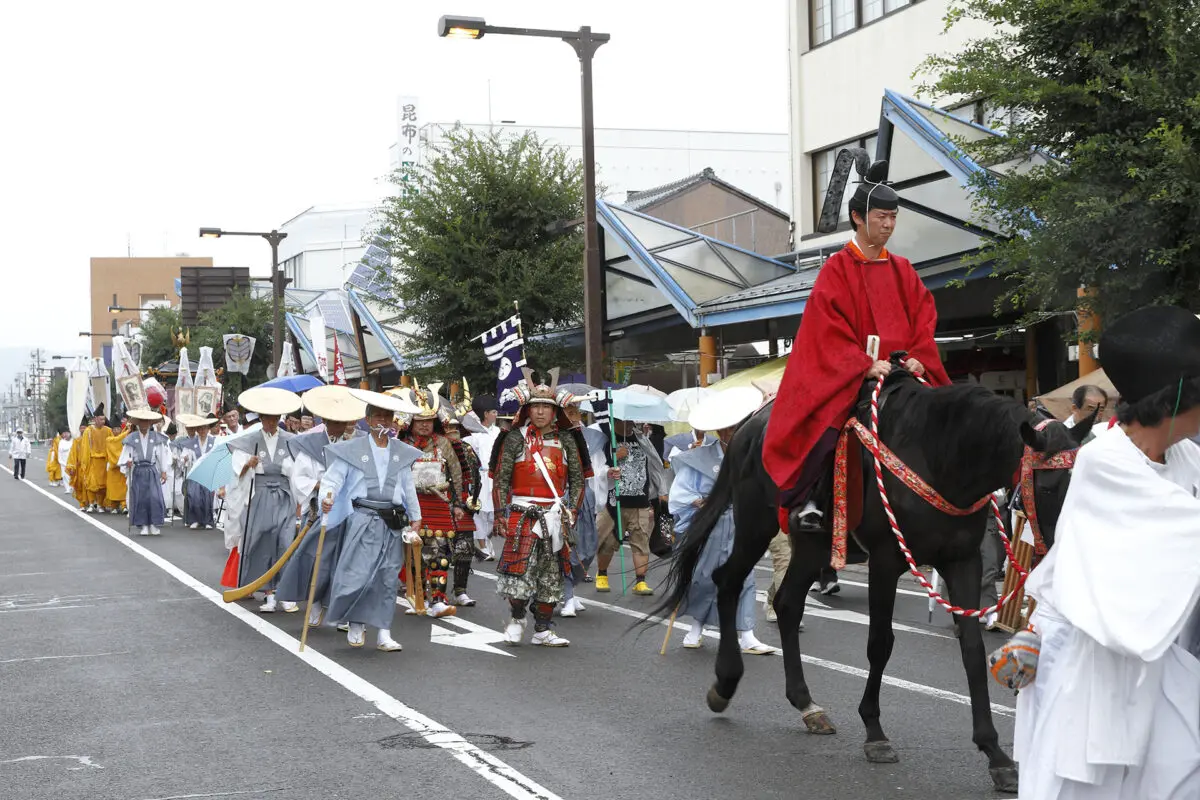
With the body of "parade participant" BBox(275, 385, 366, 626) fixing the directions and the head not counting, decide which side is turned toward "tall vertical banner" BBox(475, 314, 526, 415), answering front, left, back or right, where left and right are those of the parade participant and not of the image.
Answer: left

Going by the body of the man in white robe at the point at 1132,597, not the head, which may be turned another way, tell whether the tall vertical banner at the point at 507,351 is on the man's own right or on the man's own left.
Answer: on the man's own left

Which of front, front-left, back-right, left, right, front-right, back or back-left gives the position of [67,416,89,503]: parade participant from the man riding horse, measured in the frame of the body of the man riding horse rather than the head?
back

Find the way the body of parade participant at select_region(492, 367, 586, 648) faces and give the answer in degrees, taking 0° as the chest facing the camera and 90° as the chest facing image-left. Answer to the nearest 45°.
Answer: approximately 0°

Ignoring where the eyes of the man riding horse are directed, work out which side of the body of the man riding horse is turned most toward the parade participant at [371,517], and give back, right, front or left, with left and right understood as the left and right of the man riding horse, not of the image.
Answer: back

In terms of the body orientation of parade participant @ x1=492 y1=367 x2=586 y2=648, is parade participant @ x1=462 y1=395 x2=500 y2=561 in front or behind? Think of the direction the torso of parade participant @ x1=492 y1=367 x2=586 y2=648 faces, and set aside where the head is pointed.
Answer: behind

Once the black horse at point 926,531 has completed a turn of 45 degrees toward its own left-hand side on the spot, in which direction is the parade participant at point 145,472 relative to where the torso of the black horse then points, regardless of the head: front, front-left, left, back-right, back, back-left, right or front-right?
back-left

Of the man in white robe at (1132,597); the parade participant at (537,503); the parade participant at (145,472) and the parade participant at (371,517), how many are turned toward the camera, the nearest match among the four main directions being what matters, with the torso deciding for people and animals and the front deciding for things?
3

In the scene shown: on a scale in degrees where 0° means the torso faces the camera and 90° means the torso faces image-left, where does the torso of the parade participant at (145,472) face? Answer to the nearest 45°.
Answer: approximately 0°

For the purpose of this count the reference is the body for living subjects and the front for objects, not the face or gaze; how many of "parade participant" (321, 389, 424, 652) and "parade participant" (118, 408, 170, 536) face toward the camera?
2

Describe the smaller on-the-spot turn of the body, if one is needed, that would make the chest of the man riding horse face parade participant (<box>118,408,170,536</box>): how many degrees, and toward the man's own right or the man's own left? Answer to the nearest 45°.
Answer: approximately 180°

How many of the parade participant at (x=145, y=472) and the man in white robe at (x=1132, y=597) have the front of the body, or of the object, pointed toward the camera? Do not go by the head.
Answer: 1
